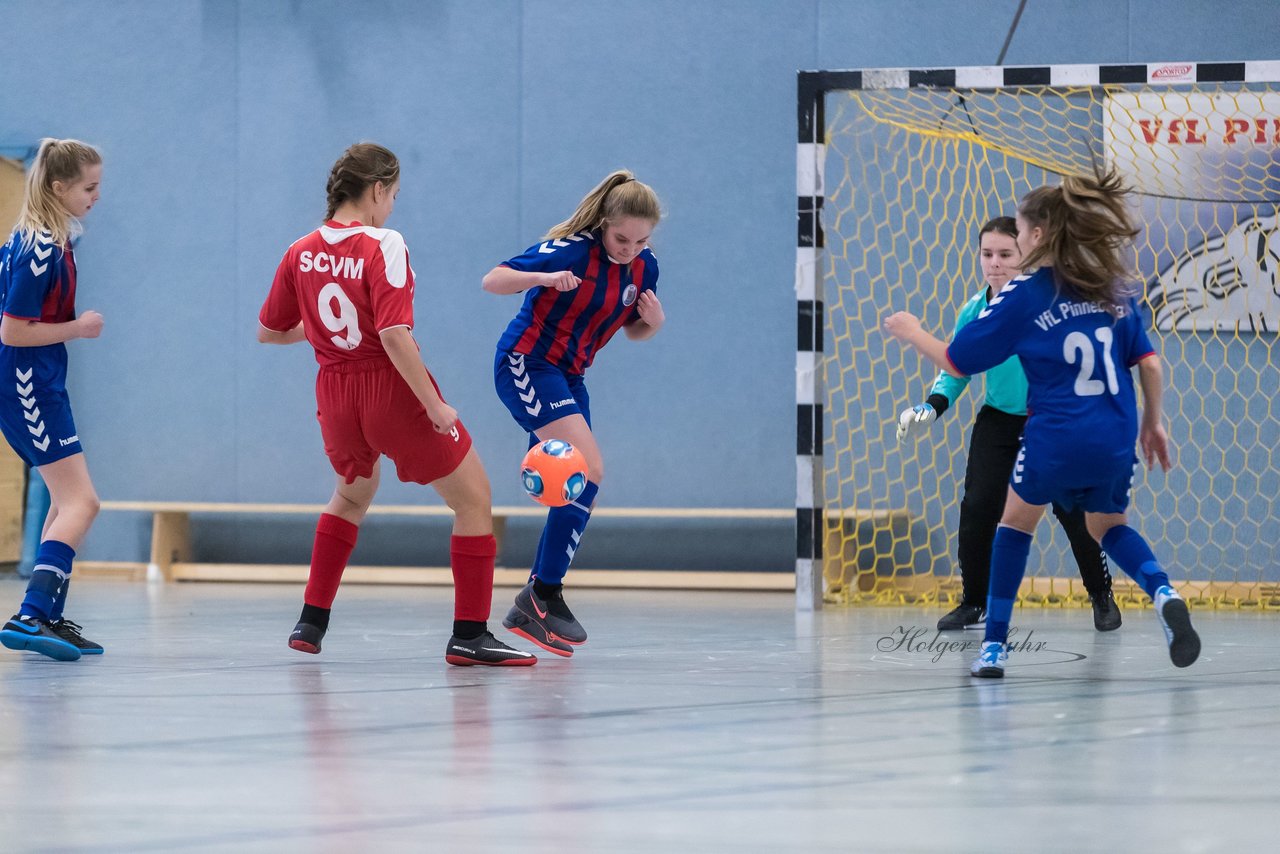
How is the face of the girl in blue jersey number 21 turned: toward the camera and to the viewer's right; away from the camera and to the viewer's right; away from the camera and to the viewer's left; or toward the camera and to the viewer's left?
away from the camera and to the viewer's left

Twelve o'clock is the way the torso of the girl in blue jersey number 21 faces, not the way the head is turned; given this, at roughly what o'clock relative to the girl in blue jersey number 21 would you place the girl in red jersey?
The girl in red jersey is roughly at 10 o'clock from the girl in blue jersey number 21.

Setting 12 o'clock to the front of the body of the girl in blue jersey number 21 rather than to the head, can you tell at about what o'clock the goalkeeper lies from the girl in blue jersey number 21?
The goalkeeper is roughly at 1 o'clock from the girl in blue jersey number 21.

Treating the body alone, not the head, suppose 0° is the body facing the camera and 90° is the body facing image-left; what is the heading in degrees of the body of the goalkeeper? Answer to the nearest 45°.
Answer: approximately 0°

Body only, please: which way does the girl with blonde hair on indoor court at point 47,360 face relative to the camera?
to the viewer's right

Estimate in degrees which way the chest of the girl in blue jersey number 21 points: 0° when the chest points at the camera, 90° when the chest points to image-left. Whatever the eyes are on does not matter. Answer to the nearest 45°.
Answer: approximately 135°

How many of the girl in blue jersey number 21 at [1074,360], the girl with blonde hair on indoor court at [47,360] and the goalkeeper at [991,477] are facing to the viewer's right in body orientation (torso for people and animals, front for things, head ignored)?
1

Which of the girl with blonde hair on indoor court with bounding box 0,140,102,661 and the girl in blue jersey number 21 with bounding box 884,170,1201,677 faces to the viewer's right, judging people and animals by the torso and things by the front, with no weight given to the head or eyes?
the girl with blonde hair on indoor court

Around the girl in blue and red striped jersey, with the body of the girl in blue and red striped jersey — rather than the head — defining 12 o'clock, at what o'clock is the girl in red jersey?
The girl in red jersey is roughly at 3 o'clock from the girl in blue and red striped jersey.

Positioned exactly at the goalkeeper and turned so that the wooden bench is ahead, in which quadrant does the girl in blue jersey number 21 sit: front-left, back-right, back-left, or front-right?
back-left

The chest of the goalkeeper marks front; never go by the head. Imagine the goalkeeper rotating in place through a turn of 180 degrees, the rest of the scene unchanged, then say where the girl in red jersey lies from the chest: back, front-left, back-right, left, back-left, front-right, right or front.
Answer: back-left
